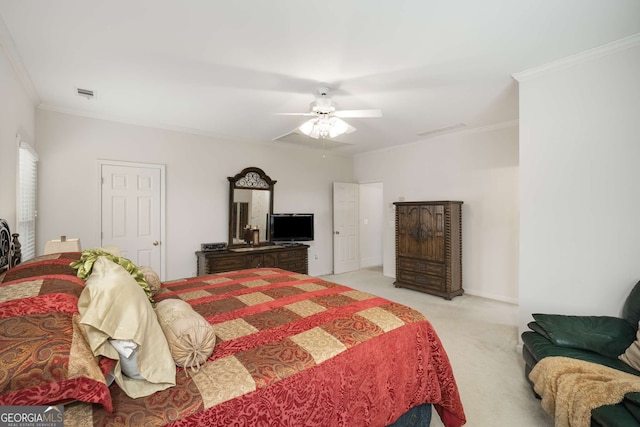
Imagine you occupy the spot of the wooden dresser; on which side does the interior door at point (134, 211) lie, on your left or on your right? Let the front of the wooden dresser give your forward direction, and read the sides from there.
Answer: on your right

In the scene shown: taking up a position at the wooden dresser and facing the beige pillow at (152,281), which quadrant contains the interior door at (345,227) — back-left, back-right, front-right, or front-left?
back-left

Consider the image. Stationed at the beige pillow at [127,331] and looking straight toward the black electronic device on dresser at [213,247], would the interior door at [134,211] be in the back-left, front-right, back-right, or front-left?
front-left

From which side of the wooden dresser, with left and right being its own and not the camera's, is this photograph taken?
front

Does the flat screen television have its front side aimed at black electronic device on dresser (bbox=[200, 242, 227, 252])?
no

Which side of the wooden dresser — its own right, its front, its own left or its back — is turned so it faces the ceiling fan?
front

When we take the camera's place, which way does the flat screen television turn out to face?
facing the viewer

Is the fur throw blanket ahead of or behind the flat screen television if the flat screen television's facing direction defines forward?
ahead

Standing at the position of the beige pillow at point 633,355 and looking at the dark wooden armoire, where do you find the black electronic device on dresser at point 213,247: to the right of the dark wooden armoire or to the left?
left

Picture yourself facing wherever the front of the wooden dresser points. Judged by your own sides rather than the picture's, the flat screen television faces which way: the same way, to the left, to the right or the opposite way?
the same way

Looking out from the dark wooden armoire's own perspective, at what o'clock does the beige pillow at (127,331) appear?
The beige pillow is roughly at 11 o'clock from the dark wooden armoire.

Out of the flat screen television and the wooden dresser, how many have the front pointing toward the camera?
2

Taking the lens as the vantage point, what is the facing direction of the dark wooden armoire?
facing the viewer and to the left of the viewer

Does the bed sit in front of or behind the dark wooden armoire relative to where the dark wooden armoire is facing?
in front
